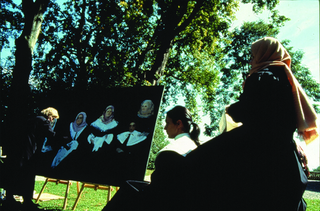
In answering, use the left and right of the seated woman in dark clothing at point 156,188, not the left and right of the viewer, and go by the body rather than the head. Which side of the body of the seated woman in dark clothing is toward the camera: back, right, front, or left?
left

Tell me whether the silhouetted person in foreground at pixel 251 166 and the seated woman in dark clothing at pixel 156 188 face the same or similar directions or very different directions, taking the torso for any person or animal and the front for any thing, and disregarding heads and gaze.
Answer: same or similar directions

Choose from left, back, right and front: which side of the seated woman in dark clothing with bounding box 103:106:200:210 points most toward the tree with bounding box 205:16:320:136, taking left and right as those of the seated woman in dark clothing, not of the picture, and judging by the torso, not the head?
right

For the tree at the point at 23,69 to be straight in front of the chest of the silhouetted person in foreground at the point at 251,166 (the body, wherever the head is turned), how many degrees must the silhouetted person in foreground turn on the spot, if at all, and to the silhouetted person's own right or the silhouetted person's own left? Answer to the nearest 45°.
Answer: approximately 45° to the silhouetted person's own right

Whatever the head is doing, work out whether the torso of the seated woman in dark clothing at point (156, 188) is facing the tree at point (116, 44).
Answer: no

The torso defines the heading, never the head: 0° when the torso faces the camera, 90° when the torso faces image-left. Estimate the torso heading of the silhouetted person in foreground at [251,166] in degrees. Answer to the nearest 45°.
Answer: approximately 90°

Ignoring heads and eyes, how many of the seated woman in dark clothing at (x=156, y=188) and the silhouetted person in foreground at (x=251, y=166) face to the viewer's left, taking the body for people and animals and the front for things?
2

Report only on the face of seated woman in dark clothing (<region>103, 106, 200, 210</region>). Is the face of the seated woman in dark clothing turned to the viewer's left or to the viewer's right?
to the viewer's left
